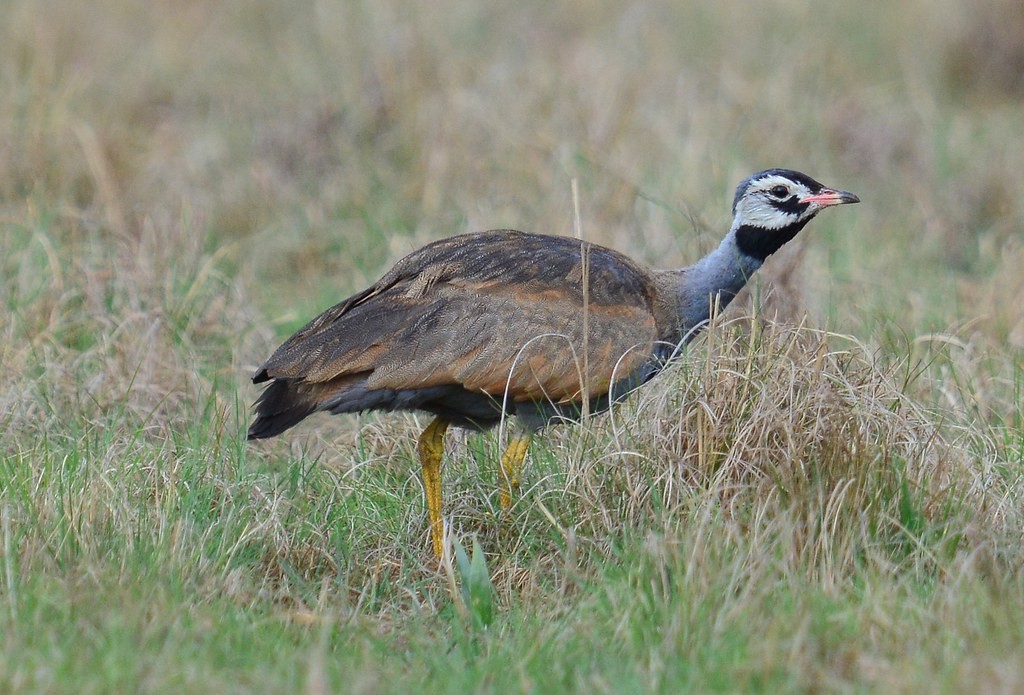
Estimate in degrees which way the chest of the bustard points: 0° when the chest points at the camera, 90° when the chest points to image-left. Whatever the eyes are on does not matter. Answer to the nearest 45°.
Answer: approximately 270°
